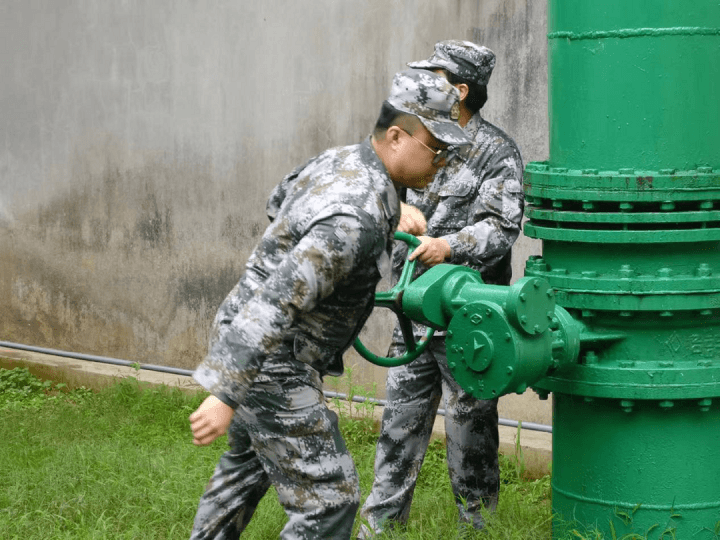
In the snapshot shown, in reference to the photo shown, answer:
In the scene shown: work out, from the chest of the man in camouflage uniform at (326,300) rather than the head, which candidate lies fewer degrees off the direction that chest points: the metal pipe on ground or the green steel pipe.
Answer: the green steel pipe

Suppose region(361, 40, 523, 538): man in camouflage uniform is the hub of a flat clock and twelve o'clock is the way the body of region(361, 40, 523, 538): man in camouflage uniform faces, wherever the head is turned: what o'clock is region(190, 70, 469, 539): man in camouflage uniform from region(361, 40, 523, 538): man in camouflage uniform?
region(190, 70, 469, 539): man in camouflage uniform is roughly at 11 o'clock from region(361, 40, 523, 538): man in camouflage uniform.

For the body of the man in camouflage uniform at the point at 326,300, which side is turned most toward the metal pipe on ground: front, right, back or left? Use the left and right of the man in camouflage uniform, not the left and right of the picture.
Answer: left

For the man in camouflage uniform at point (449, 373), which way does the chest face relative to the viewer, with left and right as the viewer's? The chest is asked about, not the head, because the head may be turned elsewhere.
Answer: facing the viewer and to the left of the viewer

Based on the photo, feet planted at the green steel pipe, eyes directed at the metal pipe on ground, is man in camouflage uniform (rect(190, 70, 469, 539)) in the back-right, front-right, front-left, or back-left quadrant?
front-left

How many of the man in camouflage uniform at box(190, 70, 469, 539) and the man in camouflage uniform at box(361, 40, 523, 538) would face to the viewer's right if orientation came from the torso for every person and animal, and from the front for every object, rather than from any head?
1

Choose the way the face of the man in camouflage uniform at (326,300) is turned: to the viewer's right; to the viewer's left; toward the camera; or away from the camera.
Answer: to the viewer's right

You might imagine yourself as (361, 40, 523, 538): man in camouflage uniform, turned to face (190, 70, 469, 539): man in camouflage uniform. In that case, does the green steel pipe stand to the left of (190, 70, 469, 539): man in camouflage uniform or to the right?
left

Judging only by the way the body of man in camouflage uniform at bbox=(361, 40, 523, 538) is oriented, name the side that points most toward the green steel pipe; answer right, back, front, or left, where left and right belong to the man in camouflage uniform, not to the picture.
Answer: left

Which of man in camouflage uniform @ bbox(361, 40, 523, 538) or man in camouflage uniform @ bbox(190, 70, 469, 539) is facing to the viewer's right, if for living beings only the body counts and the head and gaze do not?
man in camouflage uniform @ bbox(190, 70, 469, 539)
